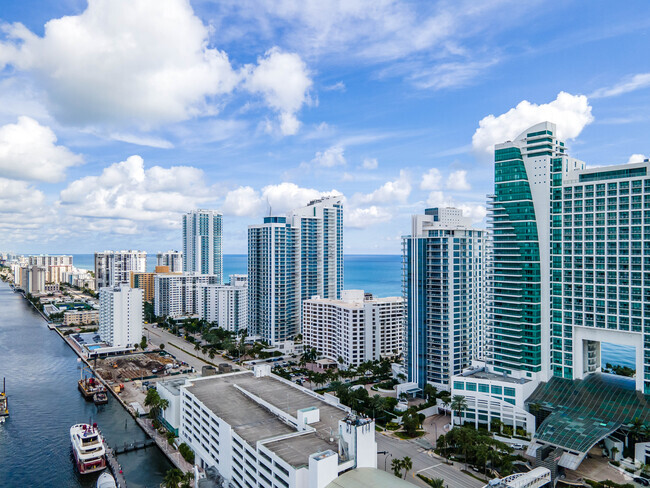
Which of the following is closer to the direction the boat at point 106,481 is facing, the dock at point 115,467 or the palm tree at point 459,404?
the dock

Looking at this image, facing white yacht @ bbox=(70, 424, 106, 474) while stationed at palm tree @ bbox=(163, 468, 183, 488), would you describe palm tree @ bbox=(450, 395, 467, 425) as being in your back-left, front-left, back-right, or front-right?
back-right

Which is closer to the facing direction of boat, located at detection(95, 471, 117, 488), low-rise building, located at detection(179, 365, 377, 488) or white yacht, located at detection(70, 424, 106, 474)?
the white yacht

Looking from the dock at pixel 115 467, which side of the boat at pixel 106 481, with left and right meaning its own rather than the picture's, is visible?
front

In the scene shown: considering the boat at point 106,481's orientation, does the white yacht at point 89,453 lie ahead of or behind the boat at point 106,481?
ahead

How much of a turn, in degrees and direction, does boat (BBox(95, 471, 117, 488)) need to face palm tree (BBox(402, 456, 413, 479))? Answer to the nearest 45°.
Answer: approximately 135° to its right

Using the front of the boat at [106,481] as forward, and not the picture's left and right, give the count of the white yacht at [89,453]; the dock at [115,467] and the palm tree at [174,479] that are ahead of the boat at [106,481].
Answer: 2

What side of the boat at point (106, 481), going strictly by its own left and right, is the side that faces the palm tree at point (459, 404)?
right

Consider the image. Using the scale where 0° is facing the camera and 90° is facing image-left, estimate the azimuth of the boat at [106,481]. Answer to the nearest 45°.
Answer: approximately 180°

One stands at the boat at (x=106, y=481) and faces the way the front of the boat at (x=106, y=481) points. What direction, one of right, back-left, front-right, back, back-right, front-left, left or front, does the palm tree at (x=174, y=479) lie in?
back-right
